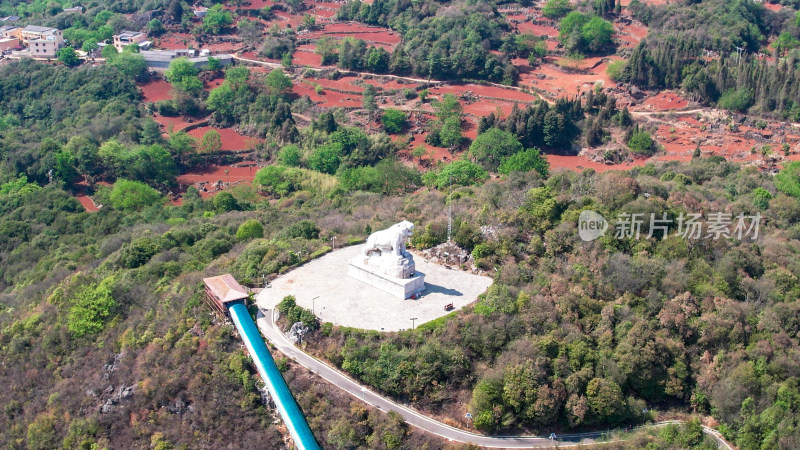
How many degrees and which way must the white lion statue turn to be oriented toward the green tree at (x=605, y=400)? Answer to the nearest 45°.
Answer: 0° — it already faces it

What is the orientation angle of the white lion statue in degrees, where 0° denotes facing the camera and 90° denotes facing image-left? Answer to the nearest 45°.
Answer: approximately 315°

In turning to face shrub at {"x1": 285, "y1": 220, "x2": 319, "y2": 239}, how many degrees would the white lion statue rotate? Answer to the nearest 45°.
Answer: approximately 180°

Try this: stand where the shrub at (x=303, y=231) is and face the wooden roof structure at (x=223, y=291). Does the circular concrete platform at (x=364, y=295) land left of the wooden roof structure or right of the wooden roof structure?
left

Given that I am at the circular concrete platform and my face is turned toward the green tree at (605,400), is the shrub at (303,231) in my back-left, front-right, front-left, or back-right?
back-left

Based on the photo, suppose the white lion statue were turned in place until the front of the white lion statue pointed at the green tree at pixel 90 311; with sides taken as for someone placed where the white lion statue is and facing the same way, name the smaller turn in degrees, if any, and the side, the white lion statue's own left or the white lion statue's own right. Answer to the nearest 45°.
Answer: approximately 135° to the white lion statue's own right

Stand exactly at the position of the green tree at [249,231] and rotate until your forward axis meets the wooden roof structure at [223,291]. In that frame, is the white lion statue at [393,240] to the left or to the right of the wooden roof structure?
left

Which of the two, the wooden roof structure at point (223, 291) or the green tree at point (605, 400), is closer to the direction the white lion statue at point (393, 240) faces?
the green tree

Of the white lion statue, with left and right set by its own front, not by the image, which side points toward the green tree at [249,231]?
back
